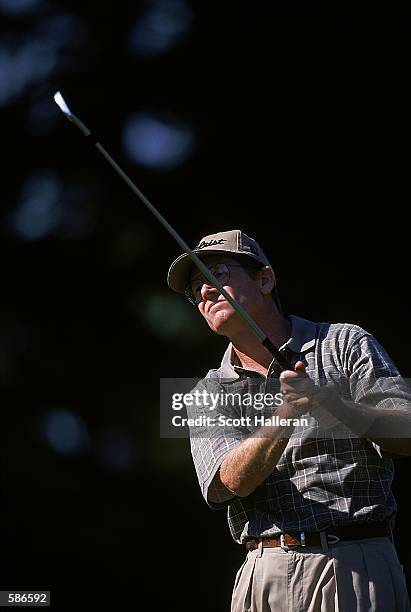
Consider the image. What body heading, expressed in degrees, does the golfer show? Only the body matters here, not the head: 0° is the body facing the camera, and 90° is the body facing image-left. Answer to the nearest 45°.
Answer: approximately 45°

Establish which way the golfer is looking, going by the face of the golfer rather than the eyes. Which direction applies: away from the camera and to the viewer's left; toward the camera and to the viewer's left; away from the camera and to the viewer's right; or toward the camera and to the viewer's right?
toward the camera and to the viewer's left
